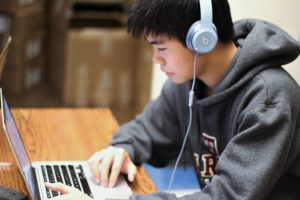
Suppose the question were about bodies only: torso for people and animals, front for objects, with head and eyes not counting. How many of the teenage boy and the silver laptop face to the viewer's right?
1

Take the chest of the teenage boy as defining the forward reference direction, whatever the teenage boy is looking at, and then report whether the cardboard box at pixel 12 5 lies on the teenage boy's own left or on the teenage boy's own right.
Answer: on the teenage boy's own right

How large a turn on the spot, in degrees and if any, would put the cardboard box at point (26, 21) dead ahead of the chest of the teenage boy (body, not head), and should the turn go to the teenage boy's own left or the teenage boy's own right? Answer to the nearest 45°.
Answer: approximately 90° to the teenage boy's own right

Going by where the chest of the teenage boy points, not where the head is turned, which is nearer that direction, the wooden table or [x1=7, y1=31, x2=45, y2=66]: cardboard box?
the wooden table

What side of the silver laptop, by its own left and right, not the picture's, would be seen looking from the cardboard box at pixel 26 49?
left

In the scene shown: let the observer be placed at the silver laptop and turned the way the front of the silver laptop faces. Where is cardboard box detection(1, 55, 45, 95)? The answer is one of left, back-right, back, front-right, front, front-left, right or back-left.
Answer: left

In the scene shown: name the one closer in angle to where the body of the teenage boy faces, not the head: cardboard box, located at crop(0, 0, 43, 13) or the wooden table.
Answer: the wooden table

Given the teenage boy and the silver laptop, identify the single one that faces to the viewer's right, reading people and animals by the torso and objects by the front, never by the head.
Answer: the silver laptop

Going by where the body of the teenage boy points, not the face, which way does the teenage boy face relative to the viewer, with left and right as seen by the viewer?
facing the viewer and to the left of the viewer

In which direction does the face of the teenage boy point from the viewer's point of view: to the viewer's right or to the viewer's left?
to the viewer's left

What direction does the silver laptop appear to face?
to the viewer's right
